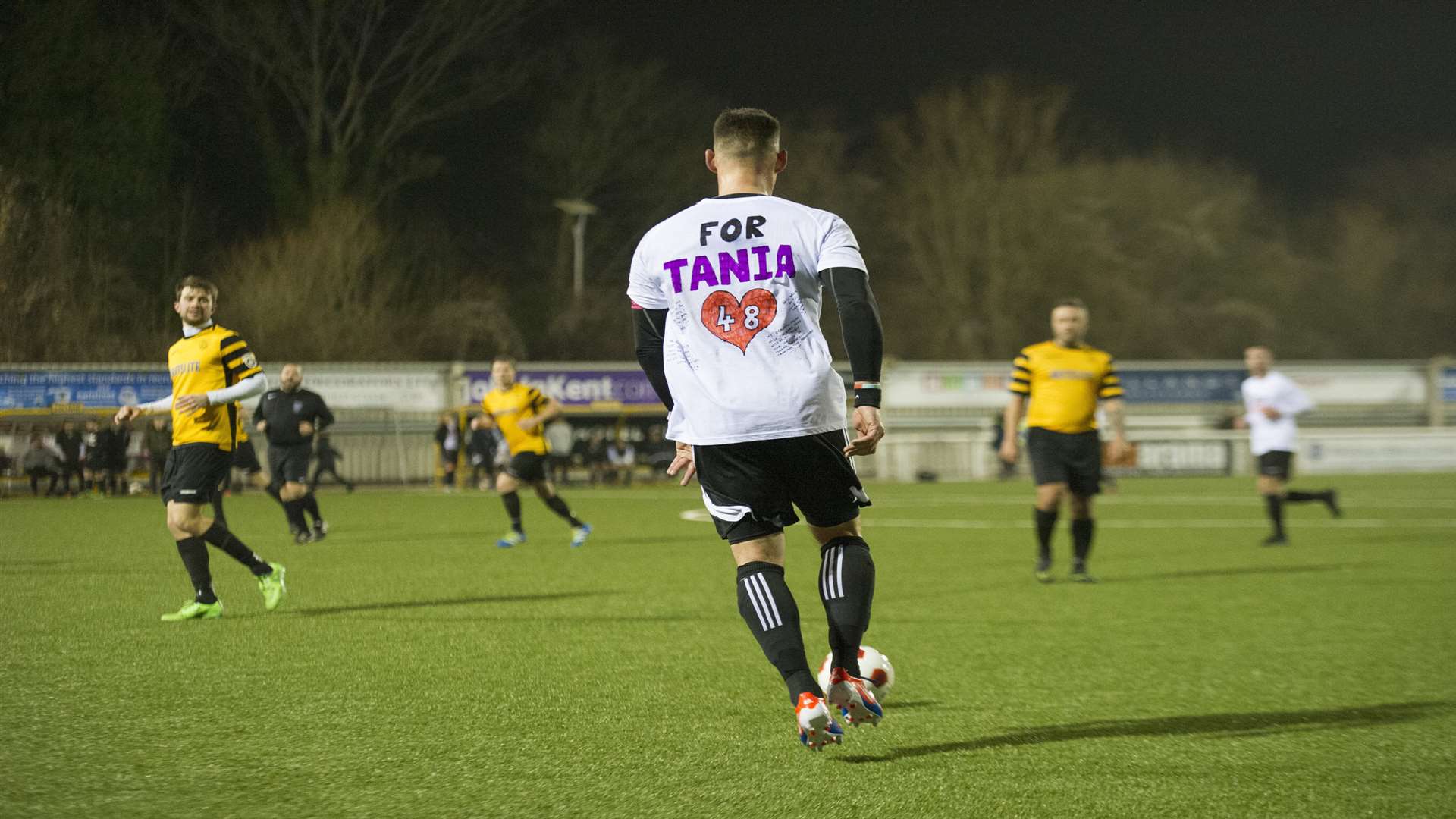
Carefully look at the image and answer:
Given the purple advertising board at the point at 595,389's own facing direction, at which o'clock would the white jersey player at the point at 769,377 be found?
The white jersey player is roughly at 12 o'clock from the purple advertising board.

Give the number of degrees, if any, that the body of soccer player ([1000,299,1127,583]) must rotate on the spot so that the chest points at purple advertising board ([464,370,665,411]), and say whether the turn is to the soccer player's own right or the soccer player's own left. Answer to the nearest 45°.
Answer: approximately 135° to the soccer player's own right

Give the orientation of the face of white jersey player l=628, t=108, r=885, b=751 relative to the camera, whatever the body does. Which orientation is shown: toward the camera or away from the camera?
away from the camera

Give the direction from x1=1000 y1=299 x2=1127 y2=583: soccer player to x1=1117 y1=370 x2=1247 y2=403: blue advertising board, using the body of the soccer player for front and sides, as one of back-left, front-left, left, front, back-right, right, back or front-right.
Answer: back

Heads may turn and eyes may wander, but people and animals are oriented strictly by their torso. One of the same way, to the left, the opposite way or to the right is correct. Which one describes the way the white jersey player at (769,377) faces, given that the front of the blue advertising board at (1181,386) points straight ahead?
the opposite way

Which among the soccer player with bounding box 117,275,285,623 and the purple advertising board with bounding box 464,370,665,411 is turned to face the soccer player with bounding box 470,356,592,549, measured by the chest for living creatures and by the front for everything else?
the purple advertising board

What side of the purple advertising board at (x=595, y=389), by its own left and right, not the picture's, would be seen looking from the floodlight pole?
back

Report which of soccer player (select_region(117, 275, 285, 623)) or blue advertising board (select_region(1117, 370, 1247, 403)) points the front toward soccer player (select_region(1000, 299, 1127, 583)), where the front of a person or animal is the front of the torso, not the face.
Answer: the blue advertising board
